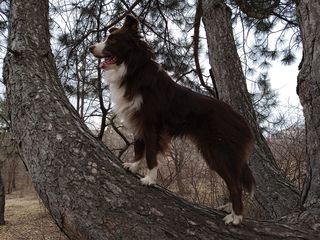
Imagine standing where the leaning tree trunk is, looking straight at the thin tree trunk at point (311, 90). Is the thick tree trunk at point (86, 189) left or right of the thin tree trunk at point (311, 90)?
right

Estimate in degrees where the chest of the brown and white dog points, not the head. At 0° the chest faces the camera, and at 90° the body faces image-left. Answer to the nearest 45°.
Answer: approximately 90°

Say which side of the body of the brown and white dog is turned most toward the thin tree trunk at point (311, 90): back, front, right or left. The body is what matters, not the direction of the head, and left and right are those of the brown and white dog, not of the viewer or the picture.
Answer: back
